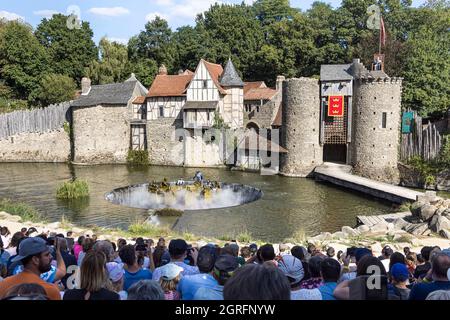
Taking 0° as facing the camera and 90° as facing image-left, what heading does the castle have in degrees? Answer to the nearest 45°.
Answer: approximately 0°

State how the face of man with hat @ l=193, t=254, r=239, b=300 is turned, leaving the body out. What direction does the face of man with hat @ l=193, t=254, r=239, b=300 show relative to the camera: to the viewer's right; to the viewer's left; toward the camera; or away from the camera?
away from the camera

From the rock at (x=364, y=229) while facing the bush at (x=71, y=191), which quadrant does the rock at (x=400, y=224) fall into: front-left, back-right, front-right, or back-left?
back-right

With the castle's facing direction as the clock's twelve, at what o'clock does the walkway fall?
The walkway is roughly at 11 o'clock from the castle.

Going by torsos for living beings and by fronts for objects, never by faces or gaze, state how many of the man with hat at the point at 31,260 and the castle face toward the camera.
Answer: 1

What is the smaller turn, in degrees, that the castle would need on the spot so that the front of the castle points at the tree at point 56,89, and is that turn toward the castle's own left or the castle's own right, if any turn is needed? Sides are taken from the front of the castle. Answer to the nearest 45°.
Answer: approximately 135° to the castle's own right

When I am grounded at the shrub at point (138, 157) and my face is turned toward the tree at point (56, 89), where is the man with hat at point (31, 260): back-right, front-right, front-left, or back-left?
back-left

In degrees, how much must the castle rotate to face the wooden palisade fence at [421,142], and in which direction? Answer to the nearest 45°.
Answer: approximately 45° to its left
